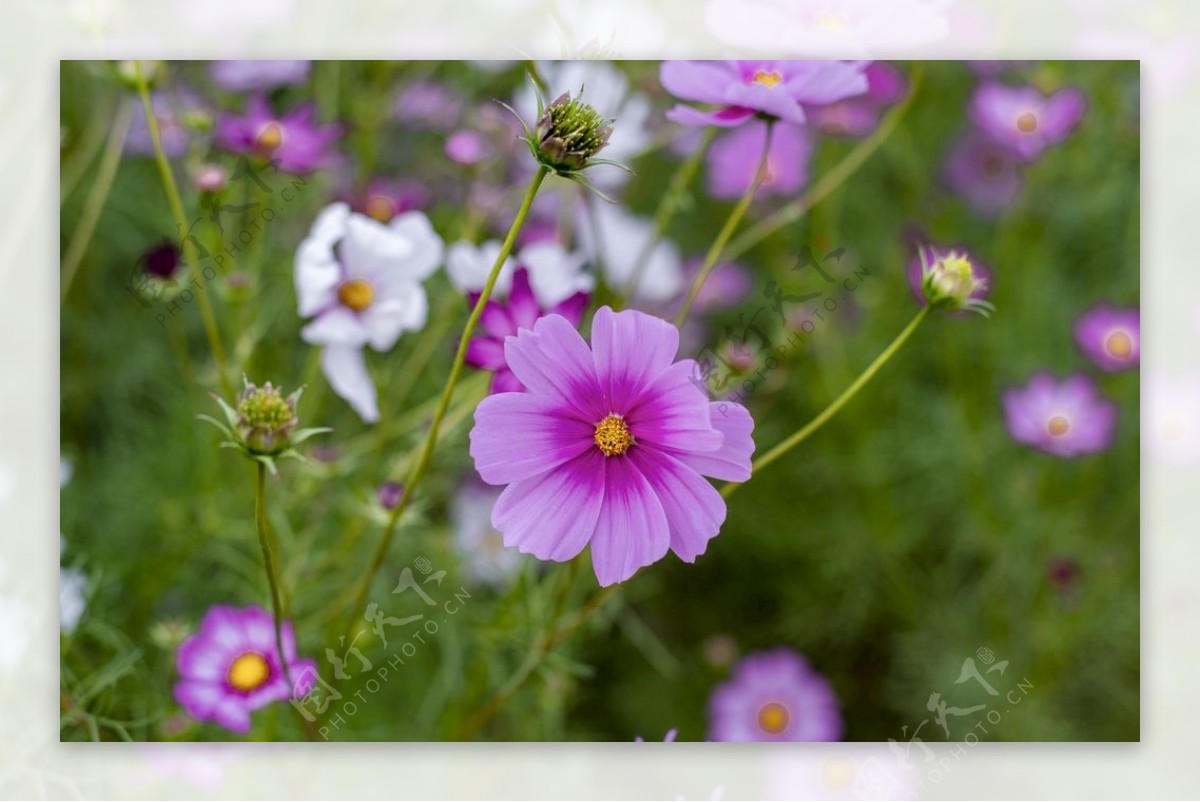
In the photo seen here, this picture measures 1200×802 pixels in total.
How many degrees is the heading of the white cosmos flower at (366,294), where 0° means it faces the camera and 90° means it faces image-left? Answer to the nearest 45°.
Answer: approximately 0°

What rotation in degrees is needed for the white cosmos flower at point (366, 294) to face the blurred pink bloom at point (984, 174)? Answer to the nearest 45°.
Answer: approximately 135° to its left

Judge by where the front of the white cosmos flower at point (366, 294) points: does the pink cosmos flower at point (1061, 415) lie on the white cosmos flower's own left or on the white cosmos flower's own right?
on the white cosmos flower's own left
